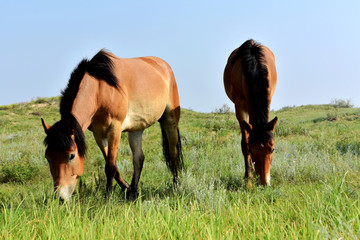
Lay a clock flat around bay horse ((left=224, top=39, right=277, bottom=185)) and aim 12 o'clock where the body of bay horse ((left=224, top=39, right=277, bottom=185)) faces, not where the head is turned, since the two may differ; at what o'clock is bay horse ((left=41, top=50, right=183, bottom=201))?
bay horse ((left=41, top=50, right=183, bottom=201)) is roughly at 2 o'clock from bay horse ((left=224, top=39, right=277, bottom=185)).

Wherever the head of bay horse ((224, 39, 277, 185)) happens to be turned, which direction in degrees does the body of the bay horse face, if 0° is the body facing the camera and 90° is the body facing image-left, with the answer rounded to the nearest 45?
approximately 0°

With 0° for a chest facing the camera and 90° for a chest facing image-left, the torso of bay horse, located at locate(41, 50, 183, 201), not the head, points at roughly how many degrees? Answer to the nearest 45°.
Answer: approximately 45°

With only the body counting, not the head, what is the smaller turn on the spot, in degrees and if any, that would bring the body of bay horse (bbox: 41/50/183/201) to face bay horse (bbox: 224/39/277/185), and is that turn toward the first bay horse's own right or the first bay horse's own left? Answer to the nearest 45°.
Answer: approximately 135° to the first bay horse's own left
